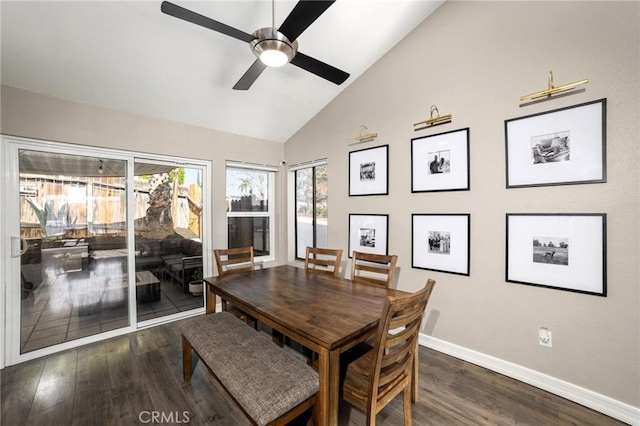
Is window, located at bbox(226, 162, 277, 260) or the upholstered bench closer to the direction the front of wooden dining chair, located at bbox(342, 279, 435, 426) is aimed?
the window

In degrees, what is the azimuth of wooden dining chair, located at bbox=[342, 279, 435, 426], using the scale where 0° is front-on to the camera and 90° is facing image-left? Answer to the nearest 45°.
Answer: approximately 135°

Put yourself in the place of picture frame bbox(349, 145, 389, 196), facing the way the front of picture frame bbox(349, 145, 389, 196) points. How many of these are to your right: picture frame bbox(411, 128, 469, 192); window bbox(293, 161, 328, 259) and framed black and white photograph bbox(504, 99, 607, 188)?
1

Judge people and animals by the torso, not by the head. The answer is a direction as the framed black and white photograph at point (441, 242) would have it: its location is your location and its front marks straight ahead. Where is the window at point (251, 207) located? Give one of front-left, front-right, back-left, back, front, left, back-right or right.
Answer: front-right

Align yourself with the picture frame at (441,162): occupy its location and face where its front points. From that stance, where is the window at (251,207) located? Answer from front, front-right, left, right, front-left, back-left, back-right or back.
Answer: front-right

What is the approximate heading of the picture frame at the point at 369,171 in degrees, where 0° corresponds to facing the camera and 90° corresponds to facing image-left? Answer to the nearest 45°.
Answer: approximately 45°

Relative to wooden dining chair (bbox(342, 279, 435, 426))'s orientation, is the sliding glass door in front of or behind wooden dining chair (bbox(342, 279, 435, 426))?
in front

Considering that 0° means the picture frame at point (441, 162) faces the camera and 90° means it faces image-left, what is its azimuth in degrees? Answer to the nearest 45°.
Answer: approximately 45°

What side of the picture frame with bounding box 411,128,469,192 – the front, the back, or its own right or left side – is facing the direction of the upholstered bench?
front

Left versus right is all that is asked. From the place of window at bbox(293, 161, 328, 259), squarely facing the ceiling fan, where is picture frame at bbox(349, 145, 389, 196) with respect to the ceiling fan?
left

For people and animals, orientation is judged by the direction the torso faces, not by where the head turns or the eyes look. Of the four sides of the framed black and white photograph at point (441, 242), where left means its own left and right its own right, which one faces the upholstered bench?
front

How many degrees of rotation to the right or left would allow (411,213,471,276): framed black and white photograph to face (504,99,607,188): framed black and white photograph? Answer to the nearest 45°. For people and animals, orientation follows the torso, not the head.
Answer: approximately 135° to its left

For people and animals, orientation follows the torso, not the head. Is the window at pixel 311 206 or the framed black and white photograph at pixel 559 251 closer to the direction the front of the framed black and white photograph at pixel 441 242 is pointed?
the window

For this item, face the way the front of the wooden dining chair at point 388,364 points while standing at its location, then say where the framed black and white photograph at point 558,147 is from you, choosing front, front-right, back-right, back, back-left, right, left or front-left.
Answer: right
